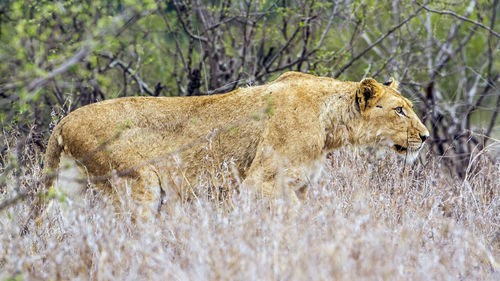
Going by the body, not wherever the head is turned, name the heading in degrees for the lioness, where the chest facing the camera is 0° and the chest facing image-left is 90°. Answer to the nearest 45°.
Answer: approximately 270°
